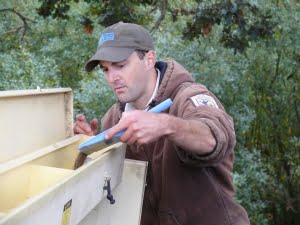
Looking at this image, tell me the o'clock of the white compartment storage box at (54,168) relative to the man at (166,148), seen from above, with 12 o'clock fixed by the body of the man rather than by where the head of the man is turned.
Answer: The white compartment storage box is roughly at 1 o'clock from the man.

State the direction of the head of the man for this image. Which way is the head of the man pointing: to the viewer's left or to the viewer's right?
to the viewer's left

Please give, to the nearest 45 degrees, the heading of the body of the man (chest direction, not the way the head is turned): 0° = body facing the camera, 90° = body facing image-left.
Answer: approximately 45°
